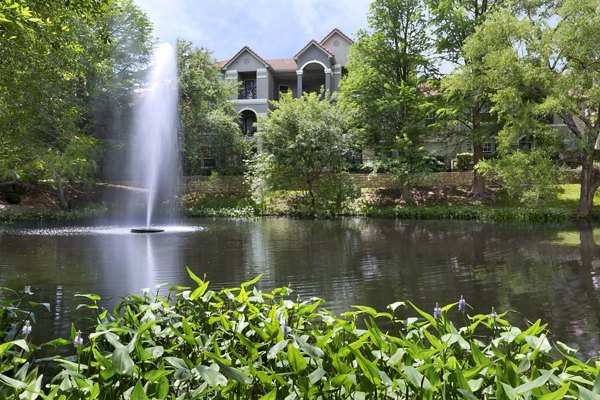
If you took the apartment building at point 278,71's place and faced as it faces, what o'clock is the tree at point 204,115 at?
The tree is roughly at 1 o'clock from the apartment building.

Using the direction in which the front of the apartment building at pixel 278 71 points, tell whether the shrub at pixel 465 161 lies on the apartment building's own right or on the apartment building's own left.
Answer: on the apartment building's own left

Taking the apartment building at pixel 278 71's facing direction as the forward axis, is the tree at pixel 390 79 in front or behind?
in front

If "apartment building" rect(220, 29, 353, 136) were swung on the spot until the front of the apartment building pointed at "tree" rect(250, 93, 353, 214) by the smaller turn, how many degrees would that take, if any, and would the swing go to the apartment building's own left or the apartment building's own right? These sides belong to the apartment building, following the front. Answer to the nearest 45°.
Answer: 0° — it already faces it

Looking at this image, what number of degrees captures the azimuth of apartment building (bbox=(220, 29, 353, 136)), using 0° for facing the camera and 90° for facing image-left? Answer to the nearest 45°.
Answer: approximately 0°
